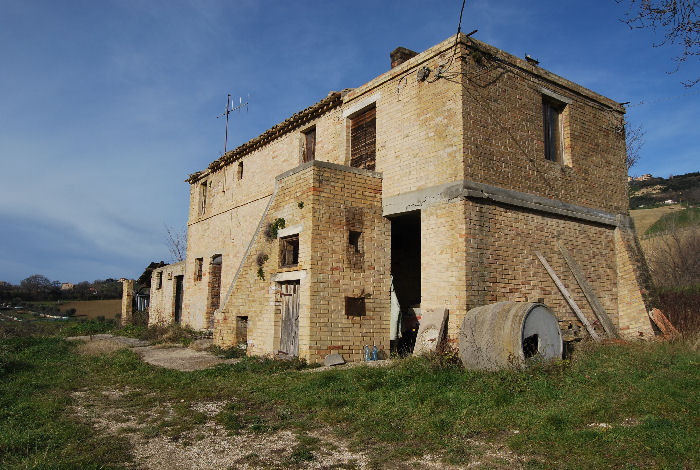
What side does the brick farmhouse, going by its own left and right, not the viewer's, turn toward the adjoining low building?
right

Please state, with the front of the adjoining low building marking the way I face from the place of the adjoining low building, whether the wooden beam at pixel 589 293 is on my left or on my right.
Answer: on my left

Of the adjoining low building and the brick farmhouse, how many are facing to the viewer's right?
0

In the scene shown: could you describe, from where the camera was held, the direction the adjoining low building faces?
facing the viewer and to the left of the viewer

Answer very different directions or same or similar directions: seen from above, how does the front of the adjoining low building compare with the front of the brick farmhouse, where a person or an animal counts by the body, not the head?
same or similar directions

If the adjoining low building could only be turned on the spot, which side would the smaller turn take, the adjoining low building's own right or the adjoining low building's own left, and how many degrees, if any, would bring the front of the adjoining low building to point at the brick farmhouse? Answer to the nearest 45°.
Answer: approximately 45° to the adjoining low building's own left
